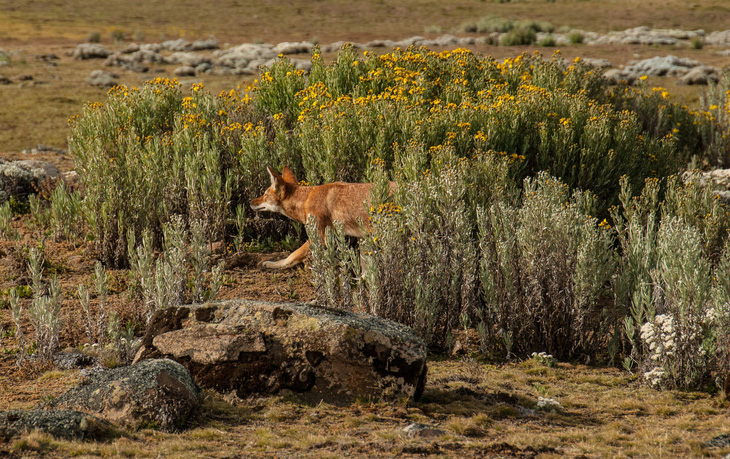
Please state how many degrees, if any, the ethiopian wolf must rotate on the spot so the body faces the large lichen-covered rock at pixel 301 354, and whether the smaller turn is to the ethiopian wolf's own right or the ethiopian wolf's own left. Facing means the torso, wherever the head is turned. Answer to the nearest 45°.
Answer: approximately 90° to the ethiopian wolf's own left

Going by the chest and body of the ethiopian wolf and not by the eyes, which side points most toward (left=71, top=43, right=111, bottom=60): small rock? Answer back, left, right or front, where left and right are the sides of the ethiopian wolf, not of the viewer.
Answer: right

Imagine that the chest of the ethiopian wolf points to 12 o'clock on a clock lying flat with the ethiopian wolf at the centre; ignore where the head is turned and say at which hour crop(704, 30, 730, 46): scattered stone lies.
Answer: The scattered stone is roughly at 4 o'clock from the ethiopian wolf.

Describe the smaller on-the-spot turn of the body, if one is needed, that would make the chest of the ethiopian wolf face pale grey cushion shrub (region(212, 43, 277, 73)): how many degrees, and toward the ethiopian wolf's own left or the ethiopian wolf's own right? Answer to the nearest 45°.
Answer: approximately 90° to the ethiopian wolf's own right

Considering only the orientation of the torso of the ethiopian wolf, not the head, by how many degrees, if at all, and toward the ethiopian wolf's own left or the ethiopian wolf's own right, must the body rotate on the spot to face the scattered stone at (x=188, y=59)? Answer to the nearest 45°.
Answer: approximately 90° to the ethiopian wolf's own right

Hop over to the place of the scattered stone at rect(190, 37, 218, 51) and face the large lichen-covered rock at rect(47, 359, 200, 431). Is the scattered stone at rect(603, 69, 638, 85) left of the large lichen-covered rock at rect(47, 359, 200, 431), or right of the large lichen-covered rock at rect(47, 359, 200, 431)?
left

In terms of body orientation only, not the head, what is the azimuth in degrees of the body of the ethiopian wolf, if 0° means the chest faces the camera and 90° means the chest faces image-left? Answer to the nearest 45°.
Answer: approximately 90°

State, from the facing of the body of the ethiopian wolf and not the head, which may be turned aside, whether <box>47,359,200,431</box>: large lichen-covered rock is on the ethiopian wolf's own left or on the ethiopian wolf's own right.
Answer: on the ethiopian wolf's own left

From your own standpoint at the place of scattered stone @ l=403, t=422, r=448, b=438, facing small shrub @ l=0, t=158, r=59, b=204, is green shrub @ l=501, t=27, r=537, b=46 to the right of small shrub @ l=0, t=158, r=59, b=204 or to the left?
right

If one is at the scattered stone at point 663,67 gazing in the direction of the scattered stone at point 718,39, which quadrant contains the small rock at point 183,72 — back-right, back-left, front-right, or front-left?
back-left

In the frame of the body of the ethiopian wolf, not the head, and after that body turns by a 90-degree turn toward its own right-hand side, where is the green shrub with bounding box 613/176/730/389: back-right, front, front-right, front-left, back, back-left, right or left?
back-right

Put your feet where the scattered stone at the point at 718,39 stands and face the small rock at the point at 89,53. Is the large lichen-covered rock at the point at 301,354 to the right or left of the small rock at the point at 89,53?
left
